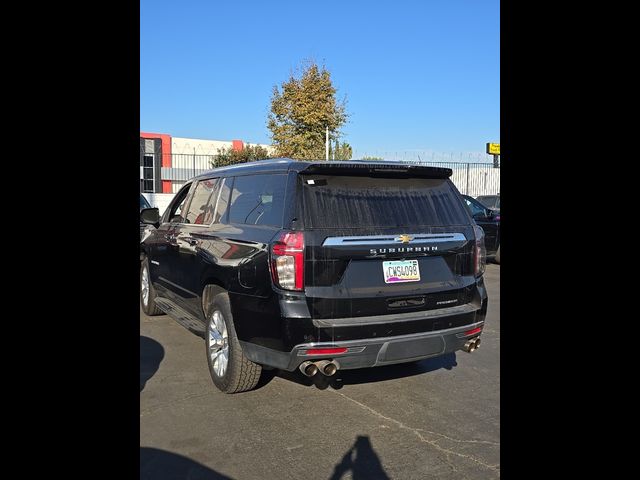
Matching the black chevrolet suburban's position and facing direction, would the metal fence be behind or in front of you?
in front

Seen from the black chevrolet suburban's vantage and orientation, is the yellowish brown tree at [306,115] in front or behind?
in front

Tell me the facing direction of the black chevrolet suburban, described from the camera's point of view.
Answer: facing away from the viewer and to the left of the viewer
